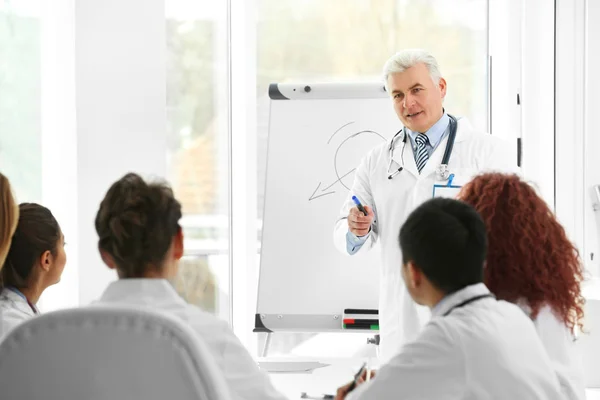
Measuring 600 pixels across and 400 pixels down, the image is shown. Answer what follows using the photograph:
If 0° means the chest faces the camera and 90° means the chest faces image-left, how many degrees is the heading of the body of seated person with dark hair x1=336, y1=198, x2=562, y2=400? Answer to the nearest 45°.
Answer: approximately 135°

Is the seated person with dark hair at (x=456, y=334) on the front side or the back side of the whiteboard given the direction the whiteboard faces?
on the front side

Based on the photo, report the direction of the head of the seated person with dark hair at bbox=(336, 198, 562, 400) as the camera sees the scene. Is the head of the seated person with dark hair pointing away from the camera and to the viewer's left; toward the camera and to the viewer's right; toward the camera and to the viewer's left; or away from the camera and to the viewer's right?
away from the camera and to the viewer's left

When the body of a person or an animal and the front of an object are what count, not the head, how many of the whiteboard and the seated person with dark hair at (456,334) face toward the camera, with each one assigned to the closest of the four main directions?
1

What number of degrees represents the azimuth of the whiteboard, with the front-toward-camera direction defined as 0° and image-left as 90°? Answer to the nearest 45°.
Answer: approximately 0°

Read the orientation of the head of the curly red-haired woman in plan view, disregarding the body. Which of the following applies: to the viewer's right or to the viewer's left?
to the viewer's left

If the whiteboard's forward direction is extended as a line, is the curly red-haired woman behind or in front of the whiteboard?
in front
